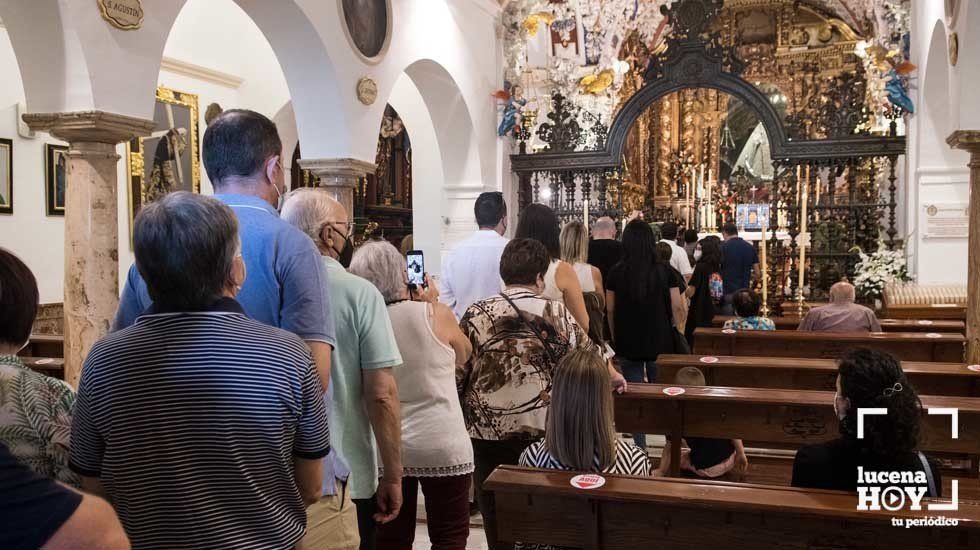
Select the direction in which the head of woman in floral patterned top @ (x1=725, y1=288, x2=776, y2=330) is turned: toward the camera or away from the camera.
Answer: away from the camera

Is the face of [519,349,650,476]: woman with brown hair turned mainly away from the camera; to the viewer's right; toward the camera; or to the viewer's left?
away from the camera

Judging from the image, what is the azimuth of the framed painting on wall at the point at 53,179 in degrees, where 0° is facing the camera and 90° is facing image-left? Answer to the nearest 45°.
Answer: approximately 315°

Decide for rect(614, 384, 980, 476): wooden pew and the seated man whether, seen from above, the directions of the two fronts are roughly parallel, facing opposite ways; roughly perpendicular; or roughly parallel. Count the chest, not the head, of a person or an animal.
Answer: roughly parallel

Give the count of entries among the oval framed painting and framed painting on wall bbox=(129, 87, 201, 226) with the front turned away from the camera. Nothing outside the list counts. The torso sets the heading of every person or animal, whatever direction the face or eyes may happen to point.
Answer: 0

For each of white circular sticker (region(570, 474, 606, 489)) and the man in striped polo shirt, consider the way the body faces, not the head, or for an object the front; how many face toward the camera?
1

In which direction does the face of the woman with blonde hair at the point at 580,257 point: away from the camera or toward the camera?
away from the camera

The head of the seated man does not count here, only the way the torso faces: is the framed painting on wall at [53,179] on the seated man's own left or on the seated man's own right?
on the seated man's own left

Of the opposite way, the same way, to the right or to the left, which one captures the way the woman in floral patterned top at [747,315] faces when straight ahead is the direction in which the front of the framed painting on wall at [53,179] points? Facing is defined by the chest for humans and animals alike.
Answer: to the left

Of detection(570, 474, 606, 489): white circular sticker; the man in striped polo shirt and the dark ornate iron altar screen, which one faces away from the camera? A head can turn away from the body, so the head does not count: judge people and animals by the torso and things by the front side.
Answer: the man in striped polo shirt

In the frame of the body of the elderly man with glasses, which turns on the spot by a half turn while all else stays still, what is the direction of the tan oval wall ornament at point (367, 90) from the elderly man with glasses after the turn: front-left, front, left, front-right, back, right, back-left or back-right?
back-right

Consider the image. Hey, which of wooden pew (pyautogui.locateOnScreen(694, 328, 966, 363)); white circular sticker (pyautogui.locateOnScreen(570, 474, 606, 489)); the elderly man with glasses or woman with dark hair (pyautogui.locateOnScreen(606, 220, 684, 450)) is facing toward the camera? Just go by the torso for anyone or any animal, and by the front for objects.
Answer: the white circular sticker

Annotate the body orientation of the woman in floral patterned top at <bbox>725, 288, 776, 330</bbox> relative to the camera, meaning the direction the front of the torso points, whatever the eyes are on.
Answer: away from the camera

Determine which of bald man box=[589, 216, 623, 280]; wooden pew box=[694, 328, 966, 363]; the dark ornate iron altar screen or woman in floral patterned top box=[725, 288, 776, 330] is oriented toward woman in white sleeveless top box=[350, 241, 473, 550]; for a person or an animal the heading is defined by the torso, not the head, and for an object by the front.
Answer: the dark ornate iron altar screen

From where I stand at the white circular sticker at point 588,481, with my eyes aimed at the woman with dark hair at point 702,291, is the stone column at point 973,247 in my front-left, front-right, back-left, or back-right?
front-right

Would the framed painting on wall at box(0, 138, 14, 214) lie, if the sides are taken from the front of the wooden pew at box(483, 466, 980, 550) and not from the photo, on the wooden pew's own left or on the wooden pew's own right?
on the wooden pew's own left

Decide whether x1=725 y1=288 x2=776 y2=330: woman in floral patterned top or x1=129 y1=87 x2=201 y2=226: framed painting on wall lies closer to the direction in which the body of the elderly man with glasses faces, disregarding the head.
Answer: the woman in floral patterned top

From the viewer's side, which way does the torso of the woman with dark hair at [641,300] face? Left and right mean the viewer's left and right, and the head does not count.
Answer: facing away from the viewer

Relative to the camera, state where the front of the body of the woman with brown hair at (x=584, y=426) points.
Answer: away from the camera

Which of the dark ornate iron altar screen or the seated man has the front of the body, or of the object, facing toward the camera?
the dark ornate iron altar screen

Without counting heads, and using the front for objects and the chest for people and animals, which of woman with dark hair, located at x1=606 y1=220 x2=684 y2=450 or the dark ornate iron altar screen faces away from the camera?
the woman with dark hair
